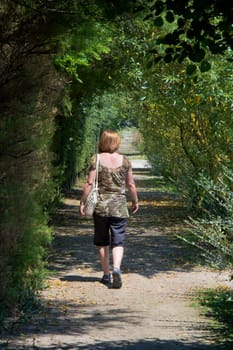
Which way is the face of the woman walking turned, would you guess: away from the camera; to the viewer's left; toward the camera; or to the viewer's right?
away from the camera

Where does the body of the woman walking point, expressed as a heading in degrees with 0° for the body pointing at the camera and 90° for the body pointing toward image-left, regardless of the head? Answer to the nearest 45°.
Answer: approximately 180°

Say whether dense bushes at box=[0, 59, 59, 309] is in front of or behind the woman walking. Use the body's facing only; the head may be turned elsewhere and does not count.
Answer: behind
